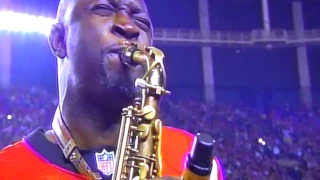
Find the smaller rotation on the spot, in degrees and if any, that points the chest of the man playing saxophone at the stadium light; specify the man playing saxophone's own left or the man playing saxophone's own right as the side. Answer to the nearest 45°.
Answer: approximately 135° to the man playing saxophone's own left

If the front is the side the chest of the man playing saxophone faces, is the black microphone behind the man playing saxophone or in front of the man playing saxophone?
in front

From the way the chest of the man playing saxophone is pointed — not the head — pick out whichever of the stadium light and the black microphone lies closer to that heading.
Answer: the black microphone

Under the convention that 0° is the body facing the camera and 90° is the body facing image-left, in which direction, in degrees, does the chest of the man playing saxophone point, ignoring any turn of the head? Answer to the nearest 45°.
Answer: approximately 315°
